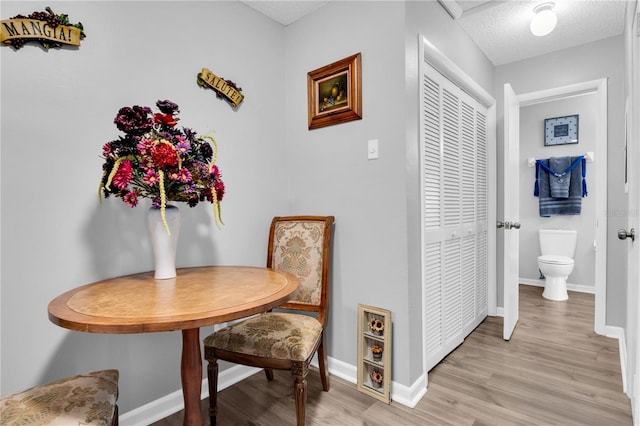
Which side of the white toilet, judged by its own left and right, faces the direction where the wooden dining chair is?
front

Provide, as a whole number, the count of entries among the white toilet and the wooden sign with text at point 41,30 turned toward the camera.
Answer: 2

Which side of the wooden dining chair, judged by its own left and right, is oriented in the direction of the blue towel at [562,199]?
back

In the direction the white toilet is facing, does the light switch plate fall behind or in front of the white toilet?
in front

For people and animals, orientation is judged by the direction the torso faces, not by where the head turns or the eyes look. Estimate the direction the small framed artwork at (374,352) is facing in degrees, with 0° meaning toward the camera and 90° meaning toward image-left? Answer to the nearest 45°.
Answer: approximately 45°

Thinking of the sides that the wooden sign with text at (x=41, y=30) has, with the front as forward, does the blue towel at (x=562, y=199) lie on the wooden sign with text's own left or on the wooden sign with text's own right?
on the wooden sign with text's own left

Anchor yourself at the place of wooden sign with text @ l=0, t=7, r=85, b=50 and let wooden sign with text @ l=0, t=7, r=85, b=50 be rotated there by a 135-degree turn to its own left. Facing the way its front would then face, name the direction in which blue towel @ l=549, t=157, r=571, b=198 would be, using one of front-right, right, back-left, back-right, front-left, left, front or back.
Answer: front-right

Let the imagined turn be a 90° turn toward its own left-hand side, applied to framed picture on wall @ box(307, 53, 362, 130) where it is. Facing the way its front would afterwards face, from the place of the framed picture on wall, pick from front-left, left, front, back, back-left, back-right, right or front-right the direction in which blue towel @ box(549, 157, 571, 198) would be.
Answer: left

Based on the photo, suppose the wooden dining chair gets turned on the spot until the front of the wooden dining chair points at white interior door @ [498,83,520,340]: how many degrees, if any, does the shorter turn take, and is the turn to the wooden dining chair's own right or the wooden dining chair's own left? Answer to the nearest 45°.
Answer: approximately 135° to the wooden dining chair's own left

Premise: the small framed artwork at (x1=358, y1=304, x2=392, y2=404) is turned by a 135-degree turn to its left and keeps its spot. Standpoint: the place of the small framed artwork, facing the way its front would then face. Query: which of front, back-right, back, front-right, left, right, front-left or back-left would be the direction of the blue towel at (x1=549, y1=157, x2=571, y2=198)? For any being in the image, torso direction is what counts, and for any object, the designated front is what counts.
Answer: front-left

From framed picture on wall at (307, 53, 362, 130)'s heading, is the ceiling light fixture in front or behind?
behind

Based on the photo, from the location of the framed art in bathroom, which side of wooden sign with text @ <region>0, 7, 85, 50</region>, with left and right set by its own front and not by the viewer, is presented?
left

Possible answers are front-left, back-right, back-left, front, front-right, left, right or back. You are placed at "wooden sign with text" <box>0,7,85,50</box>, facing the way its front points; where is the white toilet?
left
